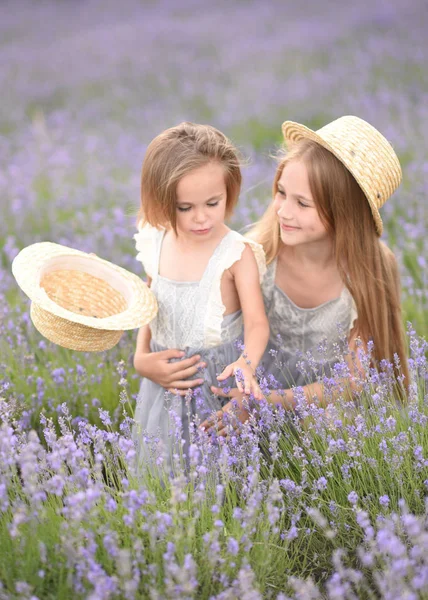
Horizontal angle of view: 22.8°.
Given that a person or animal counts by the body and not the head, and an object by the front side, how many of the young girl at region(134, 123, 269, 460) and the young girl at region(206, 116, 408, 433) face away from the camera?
0

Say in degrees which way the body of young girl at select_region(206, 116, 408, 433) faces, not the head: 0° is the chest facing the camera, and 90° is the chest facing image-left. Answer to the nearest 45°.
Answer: approximately 45°

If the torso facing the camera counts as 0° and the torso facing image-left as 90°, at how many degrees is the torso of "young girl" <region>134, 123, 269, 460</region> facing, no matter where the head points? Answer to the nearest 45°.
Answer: approximately 0°

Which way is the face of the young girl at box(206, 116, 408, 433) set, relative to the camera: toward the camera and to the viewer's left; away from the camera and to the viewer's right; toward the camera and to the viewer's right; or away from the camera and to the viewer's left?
toward the camera and to the viewer's left
